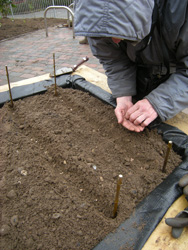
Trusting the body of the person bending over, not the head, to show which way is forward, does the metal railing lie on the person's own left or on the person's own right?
on the person's own right

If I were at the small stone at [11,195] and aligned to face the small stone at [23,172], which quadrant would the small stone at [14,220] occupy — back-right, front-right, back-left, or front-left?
back-right

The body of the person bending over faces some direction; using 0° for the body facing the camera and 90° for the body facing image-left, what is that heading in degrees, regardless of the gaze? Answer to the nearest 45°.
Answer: approximately 45°

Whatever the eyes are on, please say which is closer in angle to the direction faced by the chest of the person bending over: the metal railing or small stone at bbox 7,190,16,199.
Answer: the small stone

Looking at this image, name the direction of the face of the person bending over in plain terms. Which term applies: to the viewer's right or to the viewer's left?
to the viewer's left

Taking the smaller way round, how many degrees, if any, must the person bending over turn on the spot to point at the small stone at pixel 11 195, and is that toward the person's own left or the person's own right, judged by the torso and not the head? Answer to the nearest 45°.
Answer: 0° — they already face it

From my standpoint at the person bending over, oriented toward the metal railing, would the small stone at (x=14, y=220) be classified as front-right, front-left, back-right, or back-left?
back-left
